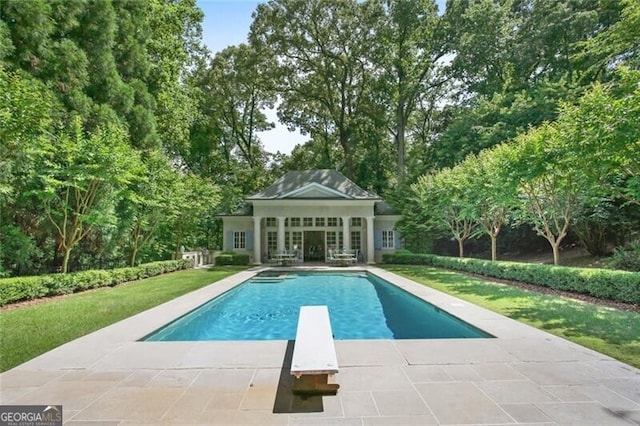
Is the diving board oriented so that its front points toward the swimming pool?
yes

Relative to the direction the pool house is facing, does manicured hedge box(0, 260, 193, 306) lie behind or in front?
in front

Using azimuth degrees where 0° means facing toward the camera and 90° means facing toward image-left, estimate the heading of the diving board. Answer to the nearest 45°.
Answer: approximately 180°

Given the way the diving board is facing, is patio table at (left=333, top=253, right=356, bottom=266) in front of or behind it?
in front

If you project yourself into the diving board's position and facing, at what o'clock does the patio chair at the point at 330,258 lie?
The patio chair is roughly at 12 o'clock from the diving board.

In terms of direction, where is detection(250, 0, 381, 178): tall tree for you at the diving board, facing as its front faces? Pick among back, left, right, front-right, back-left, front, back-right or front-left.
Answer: front

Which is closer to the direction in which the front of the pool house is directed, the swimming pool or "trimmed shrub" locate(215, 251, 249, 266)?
the swimming pool

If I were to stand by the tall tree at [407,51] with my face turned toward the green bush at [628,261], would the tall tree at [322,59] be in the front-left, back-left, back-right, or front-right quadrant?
back-right

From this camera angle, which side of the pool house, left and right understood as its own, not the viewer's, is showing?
front

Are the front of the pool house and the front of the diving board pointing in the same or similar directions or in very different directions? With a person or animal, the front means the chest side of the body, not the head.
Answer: very different directions

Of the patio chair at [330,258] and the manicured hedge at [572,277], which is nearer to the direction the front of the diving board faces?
the patio chair

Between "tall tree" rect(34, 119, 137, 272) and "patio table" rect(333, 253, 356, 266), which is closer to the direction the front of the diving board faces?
the patio table

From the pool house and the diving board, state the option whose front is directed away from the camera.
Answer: the diving board
